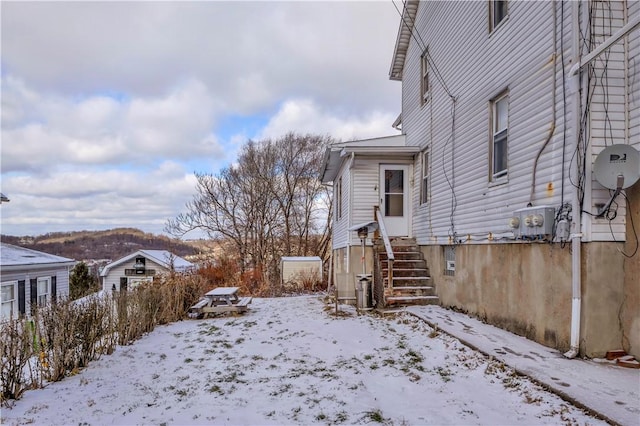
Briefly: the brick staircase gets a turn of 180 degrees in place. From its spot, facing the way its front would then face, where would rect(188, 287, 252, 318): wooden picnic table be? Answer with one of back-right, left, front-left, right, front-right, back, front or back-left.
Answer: left

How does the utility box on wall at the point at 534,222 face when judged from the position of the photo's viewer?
facing the viewer and to the left of the viewer

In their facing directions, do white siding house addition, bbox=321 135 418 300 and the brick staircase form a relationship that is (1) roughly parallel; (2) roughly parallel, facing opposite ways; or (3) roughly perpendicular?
roughly parallel

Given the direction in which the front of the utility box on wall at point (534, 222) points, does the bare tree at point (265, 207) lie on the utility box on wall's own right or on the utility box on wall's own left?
on the utility box on wall's own right

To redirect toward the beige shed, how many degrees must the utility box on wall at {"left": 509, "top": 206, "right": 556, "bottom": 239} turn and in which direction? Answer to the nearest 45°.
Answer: approximately 90° to its right

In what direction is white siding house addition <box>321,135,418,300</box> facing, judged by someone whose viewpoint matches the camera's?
facing the viewer

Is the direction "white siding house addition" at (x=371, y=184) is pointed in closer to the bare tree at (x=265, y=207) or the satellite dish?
the satellite dish

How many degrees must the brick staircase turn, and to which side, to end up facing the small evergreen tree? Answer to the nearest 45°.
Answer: approximately 135° to its right

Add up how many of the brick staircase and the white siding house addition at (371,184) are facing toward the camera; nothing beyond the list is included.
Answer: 2

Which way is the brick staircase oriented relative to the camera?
toward the camera

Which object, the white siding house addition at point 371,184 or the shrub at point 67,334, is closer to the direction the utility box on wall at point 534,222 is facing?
the shrub
